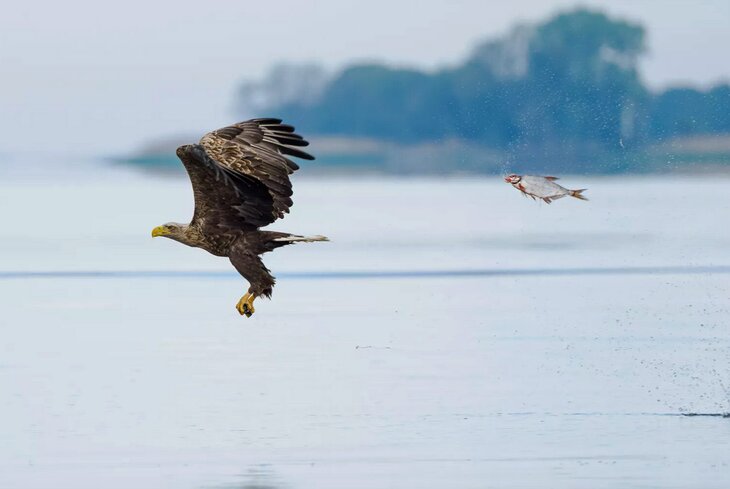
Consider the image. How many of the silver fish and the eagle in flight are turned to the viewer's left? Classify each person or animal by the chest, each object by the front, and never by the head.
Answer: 2

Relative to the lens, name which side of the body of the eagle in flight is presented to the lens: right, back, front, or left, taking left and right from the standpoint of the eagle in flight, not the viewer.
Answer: left

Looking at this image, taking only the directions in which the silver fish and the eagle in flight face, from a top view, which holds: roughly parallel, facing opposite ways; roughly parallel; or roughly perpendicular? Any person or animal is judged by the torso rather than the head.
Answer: roughly parallel

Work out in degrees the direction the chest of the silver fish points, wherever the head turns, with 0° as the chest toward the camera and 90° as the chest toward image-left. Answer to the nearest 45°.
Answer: approximately 90°

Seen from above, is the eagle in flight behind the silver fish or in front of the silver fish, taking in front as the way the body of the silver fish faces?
in front

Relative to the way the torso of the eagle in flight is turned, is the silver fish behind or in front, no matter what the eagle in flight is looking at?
behind
